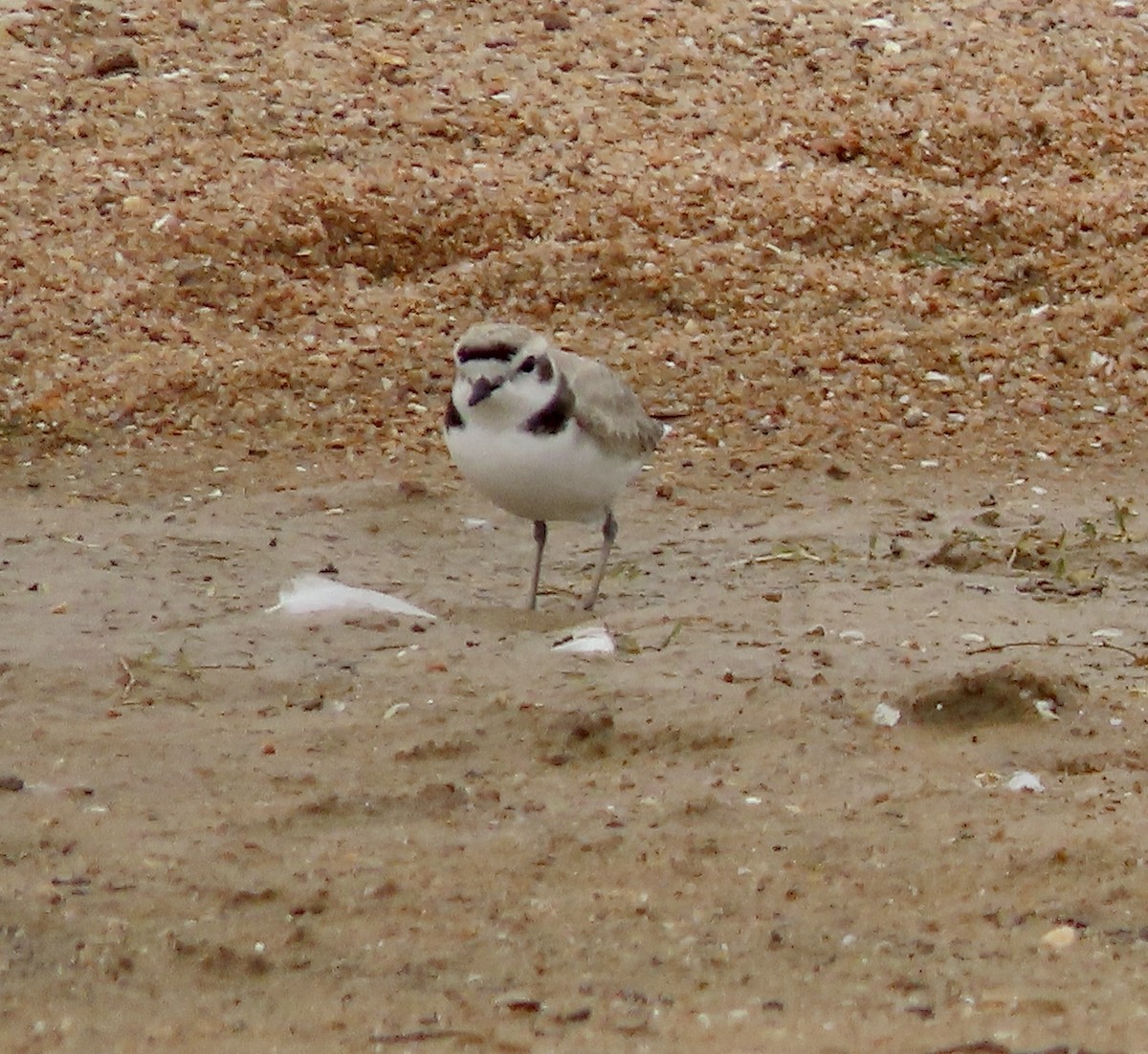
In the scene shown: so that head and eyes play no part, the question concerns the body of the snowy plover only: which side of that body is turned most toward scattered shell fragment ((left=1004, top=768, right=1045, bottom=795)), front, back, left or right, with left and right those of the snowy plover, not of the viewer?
left

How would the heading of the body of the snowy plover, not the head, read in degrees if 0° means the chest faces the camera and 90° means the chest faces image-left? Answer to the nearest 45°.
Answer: approximately 45°

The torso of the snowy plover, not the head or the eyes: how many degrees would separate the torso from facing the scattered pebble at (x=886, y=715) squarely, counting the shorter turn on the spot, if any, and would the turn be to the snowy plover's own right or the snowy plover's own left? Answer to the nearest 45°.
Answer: approximately 90° to the snowy plover's own left

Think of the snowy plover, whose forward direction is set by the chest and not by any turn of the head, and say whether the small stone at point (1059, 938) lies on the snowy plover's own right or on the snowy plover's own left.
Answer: on the snowy plover's own left

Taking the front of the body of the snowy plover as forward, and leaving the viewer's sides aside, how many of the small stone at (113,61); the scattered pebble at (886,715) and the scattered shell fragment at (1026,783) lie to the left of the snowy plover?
2

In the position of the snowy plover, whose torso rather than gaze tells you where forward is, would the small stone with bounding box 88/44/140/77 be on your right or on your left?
on your right
